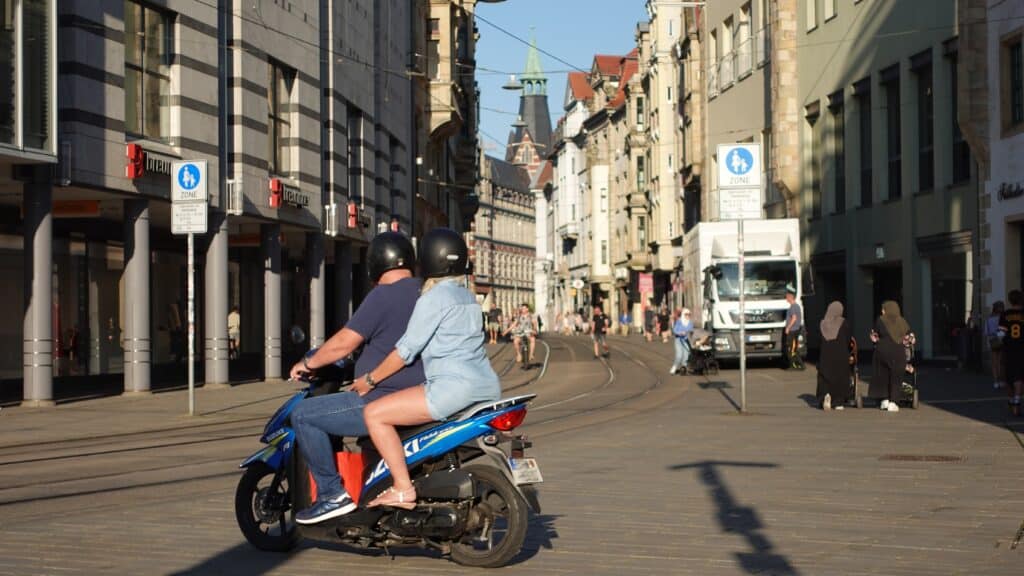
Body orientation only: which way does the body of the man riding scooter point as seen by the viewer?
to the viewer's left

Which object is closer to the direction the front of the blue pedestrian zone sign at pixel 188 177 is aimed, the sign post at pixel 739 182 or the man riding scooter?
the man riding scooter

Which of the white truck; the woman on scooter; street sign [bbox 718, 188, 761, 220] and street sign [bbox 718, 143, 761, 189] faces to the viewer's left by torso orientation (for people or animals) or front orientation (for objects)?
the woman on scooter

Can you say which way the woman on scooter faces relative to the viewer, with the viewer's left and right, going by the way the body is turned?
facing to the left of the viewer

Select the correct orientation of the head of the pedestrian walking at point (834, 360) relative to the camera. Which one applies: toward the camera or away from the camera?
away from the camera

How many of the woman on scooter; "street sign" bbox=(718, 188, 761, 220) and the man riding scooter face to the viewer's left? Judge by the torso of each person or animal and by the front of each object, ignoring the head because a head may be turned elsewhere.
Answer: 2

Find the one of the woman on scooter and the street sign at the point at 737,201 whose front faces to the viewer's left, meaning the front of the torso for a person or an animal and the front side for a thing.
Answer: the woman on scooter

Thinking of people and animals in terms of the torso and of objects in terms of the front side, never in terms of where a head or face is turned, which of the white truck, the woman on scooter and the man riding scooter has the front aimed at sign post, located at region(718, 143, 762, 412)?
the white truck

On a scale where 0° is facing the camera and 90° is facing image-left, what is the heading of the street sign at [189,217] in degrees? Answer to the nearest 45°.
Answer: approximately 0°
